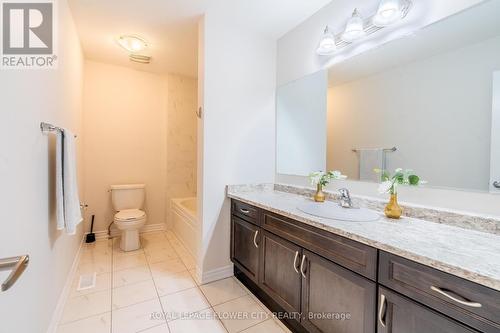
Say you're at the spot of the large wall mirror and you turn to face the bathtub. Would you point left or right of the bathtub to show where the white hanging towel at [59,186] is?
left

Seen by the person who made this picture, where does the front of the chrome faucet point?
facing the viewer and to the left of the viewer

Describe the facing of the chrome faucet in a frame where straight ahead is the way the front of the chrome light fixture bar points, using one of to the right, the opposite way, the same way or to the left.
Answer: the same way

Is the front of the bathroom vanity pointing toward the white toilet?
no

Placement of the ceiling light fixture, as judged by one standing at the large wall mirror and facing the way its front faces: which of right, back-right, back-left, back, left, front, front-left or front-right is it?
front-right

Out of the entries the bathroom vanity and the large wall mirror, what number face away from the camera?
0

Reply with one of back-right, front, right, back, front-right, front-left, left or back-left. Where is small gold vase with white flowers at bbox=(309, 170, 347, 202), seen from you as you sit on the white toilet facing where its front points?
front-left

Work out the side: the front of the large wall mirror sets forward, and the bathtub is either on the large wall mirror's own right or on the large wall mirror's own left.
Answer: on the large wall mirror's own right

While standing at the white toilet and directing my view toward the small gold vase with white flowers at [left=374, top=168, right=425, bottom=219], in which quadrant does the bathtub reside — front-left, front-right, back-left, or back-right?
front-left

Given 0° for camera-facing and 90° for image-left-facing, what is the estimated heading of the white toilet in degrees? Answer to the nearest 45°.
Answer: approximately 0°

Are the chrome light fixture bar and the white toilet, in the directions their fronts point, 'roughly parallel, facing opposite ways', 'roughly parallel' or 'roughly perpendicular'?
roughly perpendicular

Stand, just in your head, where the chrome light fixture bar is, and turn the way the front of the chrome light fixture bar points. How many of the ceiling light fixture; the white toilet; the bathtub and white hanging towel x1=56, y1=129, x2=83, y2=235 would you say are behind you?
0

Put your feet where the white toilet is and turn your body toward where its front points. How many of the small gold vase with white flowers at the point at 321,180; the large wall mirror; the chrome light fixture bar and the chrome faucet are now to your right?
0

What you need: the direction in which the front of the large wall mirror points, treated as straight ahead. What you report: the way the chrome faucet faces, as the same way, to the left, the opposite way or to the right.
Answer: the same way

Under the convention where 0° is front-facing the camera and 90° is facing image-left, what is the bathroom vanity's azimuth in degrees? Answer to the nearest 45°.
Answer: approximately 45°
